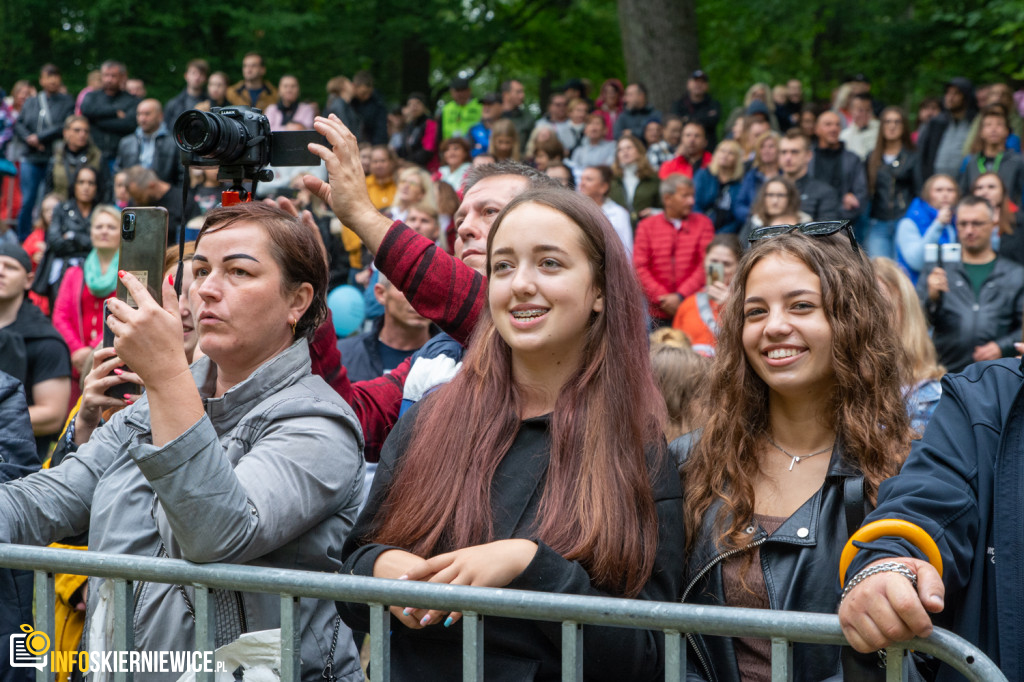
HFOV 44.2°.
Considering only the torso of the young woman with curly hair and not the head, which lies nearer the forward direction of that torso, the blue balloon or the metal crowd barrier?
the metal crowd barrier

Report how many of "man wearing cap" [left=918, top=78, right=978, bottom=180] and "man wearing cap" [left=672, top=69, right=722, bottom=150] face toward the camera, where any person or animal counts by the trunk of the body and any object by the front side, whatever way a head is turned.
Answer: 2

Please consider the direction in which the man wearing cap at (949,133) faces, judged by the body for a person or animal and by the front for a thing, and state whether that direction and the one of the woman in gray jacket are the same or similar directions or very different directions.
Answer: same or similar directions

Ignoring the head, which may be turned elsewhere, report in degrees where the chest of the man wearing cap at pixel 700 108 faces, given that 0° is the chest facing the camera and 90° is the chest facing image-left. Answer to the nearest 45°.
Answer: approximately 0°

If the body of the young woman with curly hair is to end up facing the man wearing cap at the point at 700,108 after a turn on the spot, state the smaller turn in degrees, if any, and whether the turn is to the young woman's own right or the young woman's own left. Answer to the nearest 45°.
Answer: approximately 135° to the young woman's own right

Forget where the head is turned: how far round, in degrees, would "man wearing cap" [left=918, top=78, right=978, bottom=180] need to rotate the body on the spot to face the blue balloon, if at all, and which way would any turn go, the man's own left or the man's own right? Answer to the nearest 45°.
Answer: approximately 45° to the man's own right

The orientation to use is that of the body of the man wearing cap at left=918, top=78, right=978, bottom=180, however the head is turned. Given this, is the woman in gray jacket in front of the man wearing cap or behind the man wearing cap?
in front

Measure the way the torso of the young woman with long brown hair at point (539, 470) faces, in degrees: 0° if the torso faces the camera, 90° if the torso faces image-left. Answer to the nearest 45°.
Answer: approximately 45°

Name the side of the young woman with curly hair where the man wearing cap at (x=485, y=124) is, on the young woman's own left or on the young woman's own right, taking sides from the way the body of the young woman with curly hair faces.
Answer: on the young woman's own right

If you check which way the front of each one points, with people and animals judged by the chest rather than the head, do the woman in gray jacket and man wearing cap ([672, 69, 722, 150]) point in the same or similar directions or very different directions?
same or similar directions

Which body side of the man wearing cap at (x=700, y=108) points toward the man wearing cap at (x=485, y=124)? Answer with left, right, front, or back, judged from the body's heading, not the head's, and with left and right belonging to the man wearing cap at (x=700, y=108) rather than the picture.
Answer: right

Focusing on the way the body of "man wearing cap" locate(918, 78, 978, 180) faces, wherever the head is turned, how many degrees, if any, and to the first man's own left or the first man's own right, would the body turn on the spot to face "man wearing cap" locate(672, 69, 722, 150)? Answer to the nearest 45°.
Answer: approximately 135° to the first man's own right

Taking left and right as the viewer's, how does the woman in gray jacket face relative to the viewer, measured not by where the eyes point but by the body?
facing the viewer and to the left of the viewer

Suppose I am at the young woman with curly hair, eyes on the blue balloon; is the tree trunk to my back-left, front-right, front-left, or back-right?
front-right

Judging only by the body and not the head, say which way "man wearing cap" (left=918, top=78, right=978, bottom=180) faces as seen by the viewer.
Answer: toward the camera
